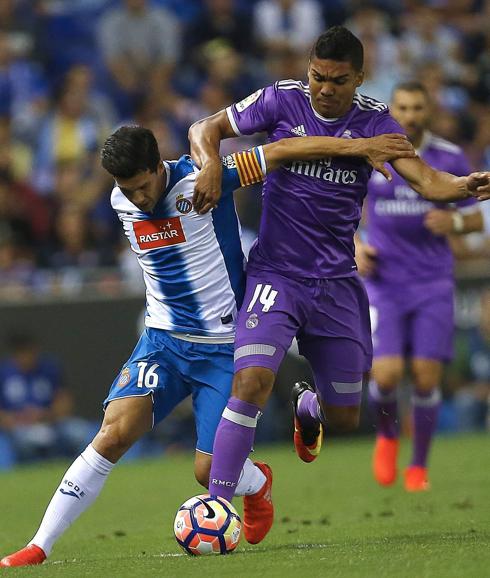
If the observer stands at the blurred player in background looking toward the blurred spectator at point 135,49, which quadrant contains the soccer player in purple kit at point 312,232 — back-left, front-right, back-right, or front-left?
back-left

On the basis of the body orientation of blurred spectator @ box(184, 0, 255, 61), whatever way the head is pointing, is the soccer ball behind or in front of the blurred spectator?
in front

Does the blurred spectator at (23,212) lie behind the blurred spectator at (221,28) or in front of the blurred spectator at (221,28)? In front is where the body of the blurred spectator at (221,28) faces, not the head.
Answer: in front

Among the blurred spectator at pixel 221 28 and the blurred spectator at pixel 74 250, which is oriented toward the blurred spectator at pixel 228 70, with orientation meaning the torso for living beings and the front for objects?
the blurred spectator at pixel 221 28

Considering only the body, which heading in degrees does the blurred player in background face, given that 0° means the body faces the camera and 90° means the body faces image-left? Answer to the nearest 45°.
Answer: approximately 0°
